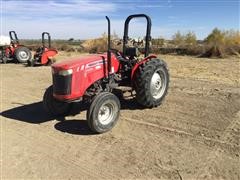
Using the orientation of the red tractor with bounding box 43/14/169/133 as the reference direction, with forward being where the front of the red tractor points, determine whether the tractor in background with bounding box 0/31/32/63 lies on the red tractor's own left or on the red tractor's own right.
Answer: on the red tractor's own right

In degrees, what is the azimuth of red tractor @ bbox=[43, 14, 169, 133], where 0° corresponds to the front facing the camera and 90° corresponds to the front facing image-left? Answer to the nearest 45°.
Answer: approximately 45°

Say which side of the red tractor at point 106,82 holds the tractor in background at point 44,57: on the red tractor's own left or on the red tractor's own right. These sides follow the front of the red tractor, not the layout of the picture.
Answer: on the red tractor's own right

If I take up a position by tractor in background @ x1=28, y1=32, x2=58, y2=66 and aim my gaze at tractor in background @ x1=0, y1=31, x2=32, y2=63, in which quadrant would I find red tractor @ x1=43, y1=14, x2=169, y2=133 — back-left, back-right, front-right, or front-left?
back-left
